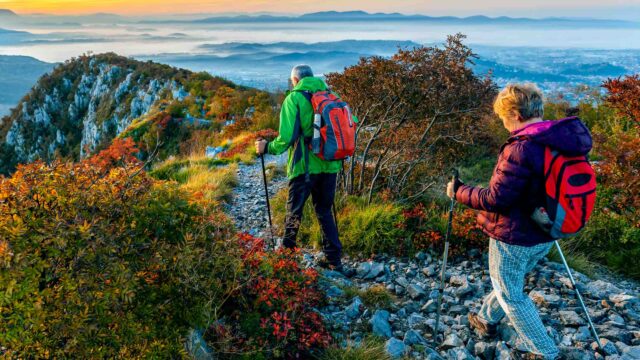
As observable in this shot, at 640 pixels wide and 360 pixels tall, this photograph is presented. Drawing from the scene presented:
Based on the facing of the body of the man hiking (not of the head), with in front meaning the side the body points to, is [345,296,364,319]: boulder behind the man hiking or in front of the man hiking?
behind

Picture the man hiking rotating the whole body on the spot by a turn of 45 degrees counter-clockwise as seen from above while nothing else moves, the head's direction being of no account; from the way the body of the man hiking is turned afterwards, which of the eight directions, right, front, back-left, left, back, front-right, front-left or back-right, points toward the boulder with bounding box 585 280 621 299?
back

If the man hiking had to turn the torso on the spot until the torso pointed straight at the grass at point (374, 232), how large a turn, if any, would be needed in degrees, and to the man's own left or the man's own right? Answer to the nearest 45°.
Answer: approximately 90° to the man's own right

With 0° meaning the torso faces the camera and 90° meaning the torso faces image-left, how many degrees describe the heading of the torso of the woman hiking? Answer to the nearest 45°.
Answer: approximately 90°

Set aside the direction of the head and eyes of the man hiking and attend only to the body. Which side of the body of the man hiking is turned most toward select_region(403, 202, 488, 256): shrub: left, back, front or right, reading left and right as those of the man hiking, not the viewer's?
right

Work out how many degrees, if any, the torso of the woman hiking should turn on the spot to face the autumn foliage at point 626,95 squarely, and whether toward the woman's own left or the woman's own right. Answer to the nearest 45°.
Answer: approximately 90° to the woman's own right

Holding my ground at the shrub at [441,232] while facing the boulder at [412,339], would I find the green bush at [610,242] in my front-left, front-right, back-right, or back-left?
back-left

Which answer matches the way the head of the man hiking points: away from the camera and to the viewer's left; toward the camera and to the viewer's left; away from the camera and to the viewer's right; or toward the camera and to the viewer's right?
away from the camera and to the viewer's left

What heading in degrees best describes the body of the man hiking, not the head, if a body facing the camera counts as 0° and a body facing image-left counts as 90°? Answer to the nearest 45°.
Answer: approximately 135°

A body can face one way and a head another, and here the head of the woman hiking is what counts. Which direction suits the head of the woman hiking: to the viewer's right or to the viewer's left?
to the viewer's left
